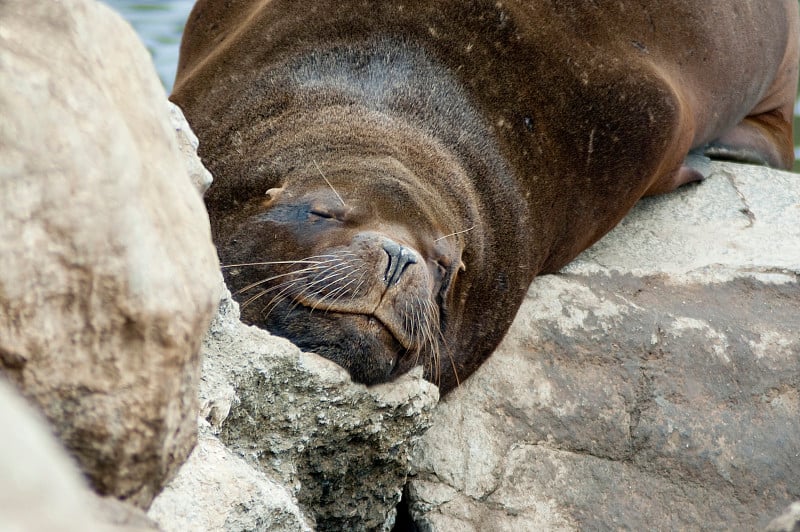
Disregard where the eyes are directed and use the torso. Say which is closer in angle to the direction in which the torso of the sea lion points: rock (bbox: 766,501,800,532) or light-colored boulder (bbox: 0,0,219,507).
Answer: the light-colored boulder

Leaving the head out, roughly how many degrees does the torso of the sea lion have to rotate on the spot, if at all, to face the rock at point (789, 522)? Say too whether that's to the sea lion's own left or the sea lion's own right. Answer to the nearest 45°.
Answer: approximately 90° to the sea lion's own left

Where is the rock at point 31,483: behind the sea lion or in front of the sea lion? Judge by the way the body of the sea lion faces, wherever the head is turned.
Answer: in front

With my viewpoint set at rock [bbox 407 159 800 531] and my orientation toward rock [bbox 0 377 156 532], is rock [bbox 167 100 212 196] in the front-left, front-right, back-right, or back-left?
front-right

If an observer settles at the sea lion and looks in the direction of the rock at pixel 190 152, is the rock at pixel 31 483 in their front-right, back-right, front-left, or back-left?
front-left

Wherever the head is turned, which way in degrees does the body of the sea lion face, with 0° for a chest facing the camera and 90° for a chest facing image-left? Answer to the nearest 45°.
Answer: approximately 45°
